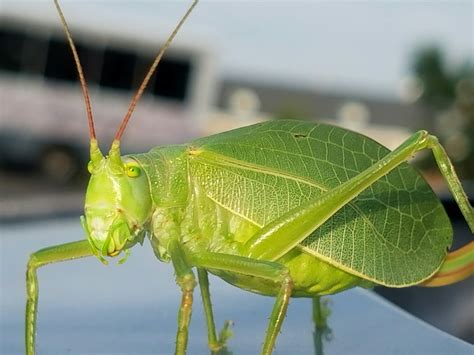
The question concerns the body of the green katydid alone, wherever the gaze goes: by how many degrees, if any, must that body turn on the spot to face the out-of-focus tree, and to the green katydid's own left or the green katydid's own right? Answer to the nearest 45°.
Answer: approximately 135° to the green katydid's own right
